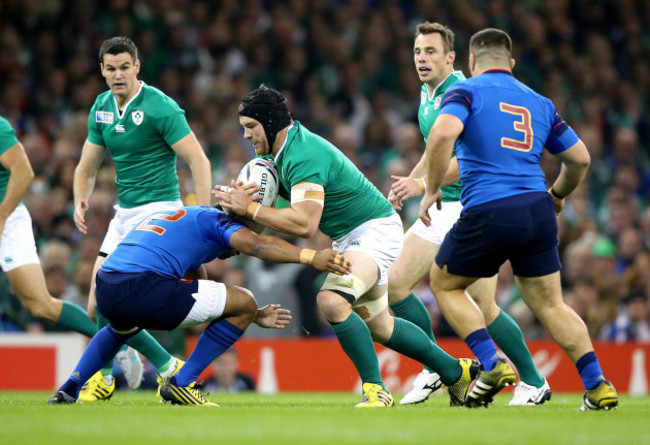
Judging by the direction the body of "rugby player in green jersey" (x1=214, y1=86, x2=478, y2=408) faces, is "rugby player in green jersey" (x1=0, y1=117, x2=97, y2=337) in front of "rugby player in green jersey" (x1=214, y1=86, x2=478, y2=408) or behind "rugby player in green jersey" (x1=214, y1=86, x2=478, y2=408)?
in front

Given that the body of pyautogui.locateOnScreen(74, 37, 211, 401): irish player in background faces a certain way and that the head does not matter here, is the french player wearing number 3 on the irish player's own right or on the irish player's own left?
on the irish player's own left

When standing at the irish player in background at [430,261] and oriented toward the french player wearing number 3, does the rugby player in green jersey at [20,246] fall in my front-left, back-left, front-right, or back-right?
back-right

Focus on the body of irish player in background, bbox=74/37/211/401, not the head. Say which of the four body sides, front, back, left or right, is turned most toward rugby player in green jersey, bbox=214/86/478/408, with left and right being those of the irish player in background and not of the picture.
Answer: left

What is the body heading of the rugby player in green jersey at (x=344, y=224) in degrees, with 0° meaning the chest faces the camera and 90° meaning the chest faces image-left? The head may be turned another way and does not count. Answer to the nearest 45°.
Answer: approximately 90°

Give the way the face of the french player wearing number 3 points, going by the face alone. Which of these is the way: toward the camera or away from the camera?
away from the camera

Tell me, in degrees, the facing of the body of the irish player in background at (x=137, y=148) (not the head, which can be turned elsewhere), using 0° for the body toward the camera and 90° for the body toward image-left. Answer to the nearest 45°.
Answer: approximately 45°

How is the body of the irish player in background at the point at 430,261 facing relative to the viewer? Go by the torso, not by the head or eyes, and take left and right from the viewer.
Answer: facing the viewer and to the left of the viewer

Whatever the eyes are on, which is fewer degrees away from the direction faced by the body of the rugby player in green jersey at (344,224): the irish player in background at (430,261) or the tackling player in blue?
the tackling player in blue

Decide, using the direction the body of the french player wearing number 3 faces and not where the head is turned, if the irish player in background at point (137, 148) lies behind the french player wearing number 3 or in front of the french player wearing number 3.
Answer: in front

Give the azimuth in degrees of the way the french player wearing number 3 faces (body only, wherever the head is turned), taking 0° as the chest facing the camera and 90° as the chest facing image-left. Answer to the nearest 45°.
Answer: approximately 135°
